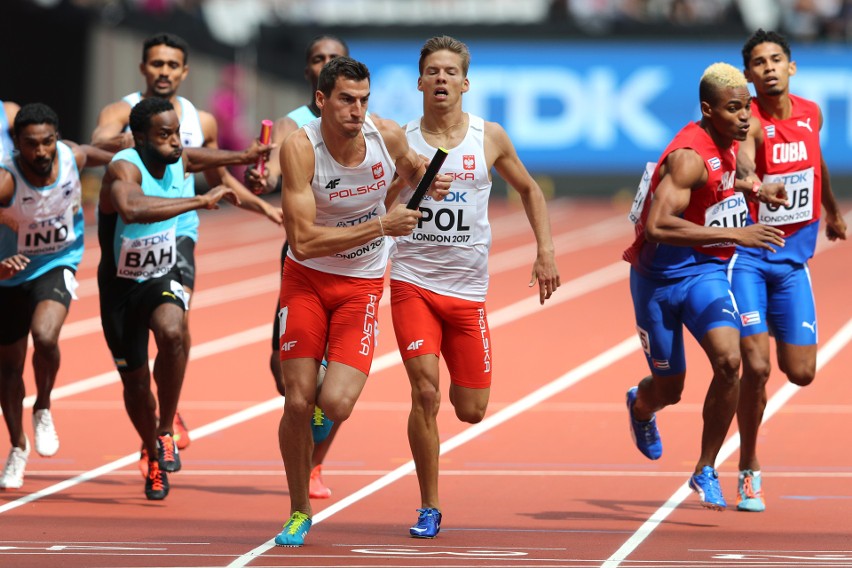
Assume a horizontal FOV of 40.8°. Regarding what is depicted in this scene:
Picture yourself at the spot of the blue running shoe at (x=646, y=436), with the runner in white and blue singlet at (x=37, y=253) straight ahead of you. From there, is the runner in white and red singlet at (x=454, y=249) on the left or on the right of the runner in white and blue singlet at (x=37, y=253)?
left

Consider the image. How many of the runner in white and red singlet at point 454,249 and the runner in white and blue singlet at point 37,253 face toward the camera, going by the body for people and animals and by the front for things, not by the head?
2

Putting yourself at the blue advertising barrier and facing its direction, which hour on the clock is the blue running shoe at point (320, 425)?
The blue running shoe is roughly at 12 o'clock from the blue advertising barrier.

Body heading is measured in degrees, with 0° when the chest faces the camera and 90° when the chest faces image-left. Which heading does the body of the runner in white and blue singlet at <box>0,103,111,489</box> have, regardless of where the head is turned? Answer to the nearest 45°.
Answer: approximately 0°

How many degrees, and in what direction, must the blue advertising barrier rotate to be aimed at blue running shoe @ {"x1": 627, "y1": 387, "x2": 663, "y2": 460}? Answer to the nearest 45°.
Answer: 0° — it already faces it

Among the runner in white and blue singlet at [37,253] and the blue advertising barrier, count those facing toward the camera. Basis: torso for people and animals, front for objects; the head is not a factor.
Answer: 2

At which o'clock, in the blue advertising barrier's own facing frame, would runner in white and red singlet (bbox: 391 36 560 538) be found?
The runner in white and red singlet is roughly at 12 o'clock from the blue advertising barrier.

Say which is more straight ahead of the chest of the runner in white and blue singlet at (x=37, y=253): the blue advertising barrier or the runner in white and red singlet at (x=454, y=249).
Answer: the runner in white and red singlet

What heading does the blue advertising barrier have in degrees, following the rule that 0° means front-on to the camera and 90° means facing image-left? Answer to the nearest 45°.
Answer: approximately 0°

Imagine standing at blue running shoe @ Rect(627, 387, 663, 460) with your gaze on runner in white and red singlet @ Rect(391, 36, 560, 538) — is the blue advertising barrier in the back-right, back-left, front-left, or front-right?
back-right
